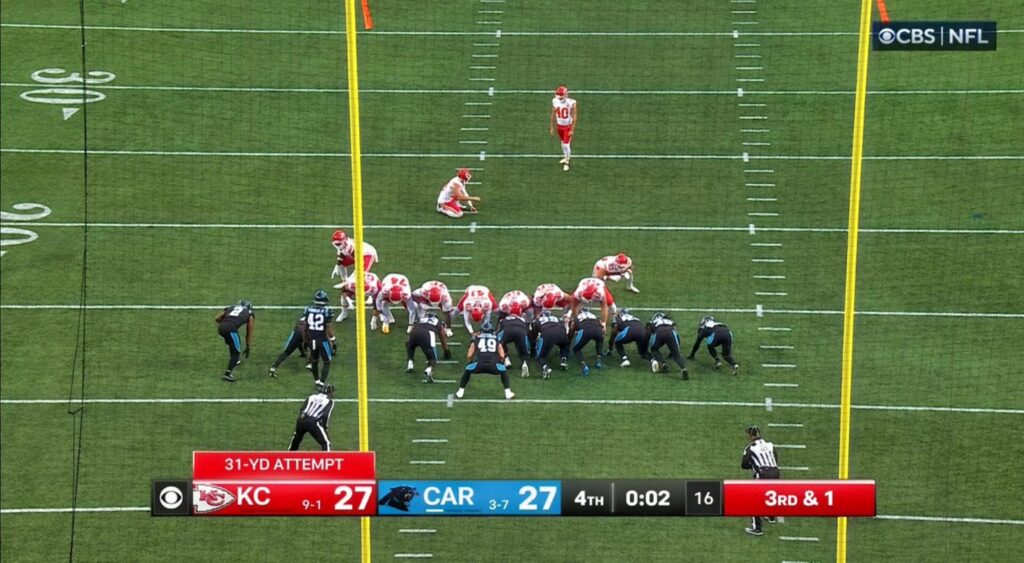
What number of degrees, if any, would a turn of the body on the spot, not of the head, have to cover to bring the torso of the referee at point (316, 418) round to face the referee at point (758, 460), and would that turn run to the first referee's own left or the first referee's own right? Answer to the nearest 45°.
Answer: approximately 45° to the first referee's own right

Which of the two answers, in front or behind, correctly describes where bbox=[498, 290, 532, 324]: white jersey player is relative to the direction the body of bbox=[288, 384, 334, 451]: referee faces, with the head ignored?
in front

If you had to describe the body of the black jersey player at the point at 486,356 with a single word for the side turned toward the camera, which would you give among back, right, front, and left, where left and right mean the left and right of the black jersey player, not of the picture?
back

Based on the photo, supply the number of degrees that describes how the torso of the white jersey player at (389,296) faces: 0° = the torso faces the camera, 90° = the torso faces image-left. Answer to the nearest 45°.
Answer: approximately 0°

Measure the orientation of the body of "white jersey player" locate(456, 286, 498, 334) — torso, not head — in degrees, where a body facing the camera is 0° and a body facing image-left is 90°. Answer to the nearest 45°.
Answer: approximately 0°

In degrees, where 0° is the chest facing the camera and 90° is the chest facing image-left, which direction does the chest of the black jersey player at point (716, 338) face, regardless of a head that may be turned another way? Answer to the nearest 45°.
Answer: approximately 135°

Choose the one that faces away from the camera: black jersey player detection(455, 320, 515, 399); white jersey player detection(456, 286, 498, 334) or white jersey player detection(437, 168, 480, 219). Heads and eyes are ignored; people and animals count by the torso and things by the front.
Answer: the black jersey player

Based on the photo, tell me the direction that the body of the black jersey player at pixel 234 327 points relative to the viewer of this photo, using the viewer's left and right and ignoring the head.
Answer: facing away from the viewer and to the right of the viewer
